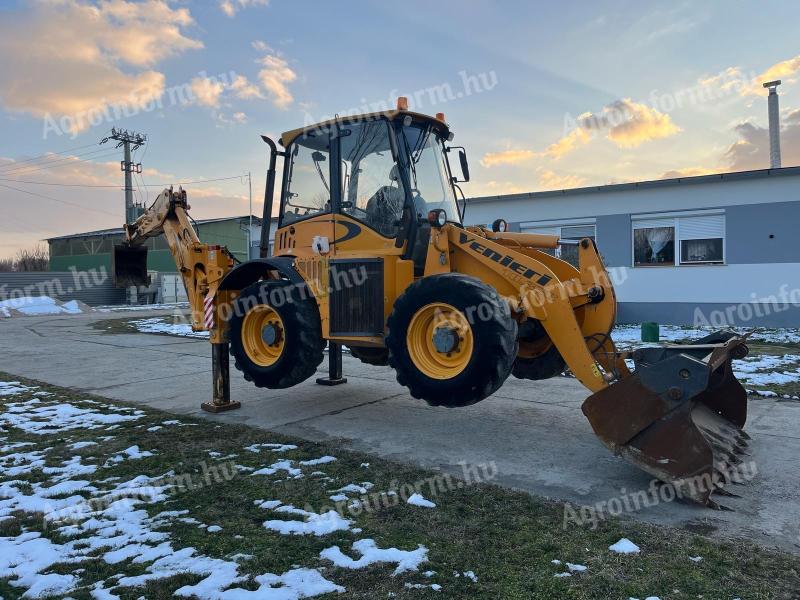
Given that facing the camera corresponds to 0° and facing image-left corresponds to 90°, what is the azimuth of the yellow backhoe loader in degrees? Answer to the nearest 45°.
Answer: approximately 315°

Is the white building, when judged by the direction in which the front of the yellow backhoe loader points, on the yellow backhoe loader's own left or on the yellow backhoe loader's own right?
on the yellow backhoe loader's own left
